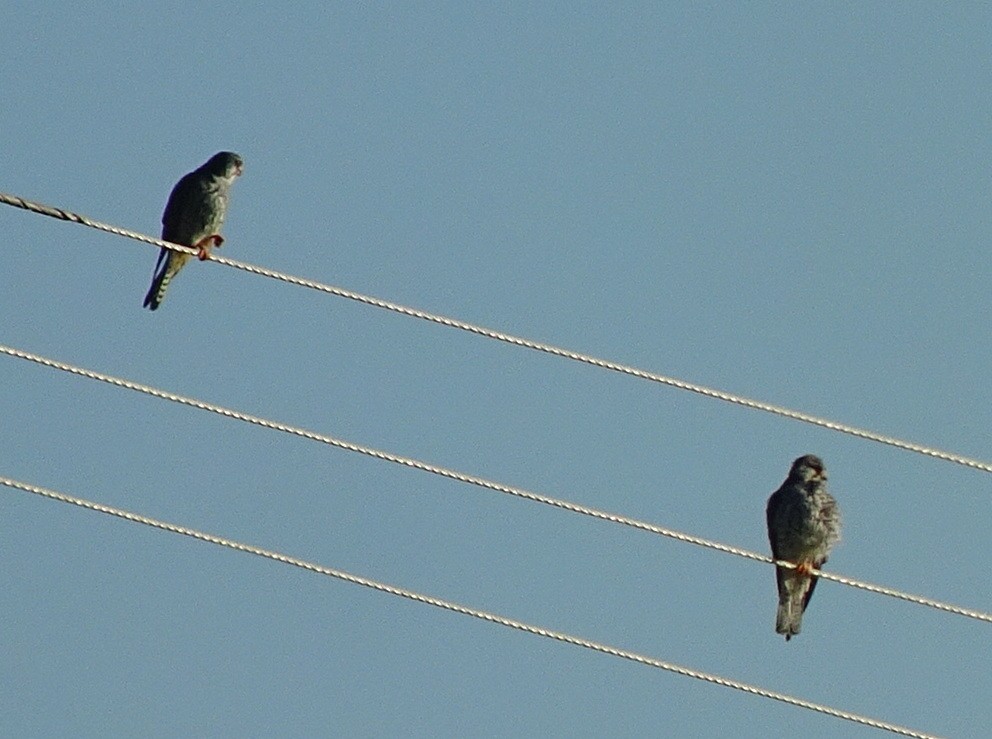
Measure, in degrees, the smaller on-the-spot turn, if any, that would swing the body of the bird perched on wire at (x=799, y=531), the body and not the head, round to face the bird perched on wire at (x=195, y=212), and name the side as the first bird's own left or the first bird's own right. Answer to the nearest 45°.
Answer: approximately 135° to the first bird's own right

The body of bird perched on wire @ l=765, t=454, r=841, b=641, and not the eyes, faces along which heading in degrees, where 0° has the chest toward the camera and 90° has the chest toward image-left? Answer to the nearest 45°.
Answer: approximately 315°

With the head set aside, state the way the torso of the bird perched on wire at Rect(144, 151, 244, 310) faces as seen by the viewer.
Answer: to the viewer's right

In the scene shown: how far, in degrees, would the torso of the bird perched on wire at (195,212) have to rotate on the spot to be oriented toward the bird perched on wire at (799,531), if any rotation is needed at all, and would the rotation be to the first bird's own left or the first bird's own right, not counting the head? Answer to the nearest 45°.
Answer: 0° — it already faces it
